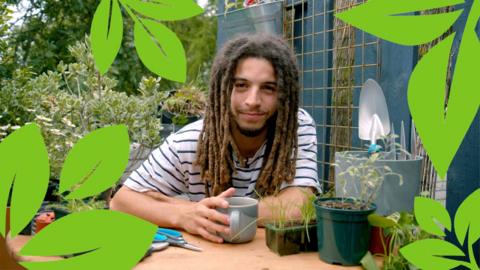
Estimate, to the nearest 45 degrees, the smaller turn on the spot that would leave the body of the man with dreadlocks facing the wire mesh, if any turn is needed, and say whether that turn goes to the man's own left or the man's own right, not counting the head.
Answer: approximately 135° to the man's own left

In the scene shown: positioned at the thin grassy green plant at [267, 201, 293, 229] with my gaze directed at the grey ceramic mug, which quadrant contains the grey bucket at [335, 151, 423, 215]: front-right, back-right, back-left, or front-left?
back-right

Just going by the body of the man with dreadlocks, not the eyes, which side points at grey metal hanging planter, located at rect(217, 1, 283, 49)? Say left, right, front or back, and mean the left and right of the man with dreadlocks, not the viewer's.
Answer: back

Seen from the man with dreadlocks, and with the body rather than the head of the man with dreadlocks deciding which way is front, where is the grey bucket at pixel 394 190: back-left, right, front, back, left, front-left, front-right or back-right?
front-left

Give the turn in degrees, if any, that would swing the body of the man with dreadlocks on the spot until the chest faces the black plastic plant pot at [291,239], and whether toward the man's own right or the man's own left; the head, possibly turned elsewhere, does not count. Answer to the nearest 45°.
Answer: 0° — they already face it

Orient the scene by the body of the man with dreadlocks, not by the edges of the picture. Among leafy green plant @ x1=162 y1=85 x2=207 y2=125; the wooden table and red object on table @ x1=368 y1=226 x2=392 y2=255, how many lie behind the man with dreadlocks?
1

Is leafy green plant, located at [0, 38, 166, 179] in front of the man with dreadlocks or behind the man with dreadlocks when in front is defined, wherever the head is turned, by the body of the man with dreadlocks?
behind

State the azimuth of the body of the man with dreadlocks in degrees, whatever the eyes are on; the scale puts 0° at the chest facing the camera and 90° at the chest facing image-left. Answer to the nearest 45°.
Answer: approximately 0°

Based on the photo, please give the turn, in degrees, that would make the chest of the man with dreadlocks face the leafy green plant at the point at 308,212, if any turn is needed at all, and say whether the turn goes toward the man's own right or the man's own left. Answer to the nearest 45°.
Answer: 0° — they already face it

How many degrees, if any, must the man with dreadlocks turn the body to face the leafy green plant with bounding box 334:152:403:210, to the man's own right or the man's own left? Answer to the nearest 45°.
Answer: approximately 45° to the man's own left

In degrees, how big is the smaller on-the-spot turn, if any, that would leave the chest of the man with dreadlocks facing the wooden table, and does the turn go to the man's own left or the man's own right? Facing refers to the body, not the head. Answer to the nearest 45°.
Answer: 0° — they already face it

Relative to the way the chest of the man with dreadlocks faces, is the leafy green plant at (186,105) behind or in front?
behind

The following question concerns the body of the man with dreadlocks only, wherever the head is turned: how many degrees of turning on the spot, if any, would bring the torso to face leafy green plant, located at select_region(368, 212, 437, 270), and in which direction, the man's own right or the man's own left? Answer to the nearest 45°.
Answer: approximately 45° to the man's own left
